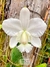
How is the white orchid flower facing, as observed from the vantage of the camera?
facing the viewer
